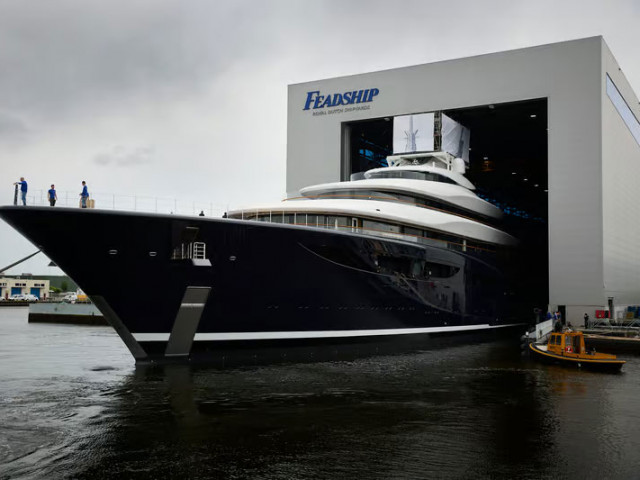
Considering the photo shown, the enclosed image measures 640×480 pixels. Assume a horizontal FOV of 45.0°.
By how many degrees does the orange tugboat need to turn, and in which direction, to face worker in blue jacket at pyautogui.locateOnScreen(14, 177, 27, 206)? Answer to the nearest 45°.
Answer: approximately 45° to its left

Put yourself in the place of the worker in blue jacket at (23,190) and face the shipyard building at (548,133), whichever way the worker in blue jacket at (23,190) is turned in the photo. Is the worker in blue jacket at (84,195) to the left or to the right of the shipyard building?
right

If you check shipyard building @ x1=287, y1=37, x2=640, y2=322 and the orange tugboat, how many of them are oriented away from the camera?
0

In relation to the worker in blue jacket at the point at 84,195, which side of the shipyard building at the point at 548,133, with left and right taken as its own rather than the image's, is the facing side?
front

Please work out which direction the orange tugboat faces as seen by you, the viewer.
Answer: facing to the left of the viewer

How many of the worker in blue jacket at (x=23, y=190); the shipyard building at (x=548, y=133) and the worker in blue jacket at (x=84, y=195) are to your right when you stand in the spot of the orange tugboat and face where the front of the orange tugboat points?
1

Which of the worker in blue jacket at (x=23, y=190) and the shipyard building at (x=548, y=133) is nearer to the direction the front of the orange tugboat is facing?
the worker in blue jacket

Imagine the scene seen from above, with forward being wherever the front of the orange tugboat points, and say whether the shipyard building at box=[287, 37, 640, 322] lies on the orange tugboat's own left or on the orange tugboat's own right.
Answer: on the orange tugboat's own right
